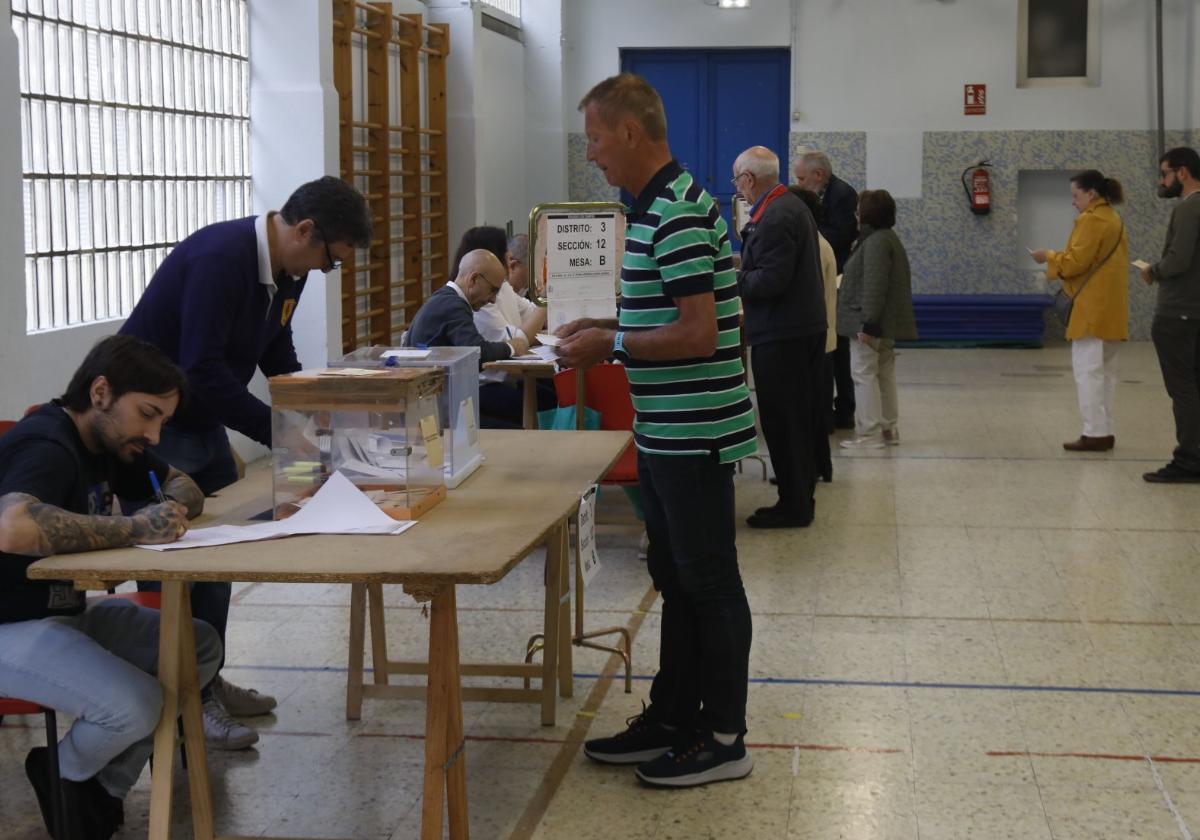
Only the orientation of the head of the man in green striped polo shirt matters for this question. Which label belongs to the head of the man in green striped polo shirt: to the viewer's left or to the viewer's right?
to the viewer's left

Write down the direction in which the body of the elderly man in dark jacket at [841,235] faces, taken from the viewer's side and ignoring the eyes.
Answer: to the viewer's left

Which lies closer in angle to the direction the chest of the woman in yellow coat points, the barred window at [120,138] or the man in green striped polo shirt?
the barred window

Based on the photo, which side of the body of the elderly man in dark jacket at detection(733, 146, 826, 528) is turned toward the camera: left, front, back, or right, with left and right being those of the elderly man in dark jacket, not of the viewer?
left

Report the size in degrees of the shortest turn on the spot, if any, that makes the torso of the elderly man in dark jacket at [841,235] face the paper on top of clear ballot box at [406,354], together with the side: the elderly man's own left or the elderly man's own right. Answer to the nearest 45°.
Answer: approximately 90° to the elderly man's own left

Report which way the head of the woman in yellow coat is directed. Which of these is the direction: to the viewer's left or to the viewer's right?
to the viewer's left

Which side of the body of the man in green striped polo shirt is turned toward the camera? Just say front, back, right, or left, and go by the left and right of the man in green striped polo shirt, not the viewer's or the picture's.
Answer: left

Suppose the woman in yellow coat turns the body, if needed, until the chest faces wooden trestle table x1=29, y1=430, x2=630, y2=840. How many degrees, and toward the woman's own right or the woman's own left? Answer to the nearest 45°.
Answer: approximately 90° to the woman's own left

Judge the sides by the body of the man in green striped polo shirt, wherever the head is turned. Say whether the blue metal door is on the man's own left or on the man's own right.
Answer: on the man's own right

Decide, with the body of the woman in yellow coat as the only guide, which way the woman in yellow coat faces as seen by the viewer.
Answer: to the viewer's left
